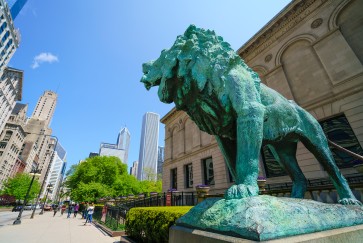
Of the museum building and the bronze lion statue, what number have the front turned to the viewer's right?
0

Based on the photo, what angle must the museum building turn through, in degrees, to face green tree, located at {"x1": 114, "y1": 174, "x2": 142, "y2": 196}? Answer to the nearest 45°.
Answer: approximately 90° to its right

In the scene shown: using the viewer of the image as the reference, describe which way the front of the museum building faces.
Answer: facing the viewer and to the left of the viewer

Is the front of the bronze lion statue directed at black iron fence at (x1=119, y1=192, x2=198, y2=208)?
no

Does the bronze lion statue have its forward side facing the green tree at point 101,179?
no

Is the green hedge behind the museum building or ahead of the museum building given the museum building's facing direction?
ahead

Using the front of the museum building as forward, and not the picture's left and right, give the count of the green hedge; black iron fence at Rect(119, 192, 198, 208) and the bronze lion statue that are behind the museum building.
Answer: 0

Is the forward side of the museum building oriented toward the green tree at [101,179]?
no

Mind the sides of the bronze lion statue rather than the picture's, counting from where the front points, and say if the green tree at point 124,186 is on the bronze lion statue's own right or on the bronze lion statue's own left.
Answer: on the bronze lion statue's own right

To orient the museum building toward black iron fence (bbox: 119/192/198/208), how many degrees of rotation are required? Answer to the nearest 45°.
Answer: approximately 45° to its right

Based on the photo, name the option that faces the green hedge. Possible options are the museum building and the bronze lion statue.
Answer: the museum building

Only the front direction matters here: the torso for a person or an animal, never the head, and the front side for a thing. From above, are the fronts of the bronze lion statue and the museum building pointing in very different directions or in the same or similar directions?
same or similar directions

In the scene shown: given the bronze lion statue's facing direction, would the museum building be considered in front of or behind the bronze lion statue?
behind
